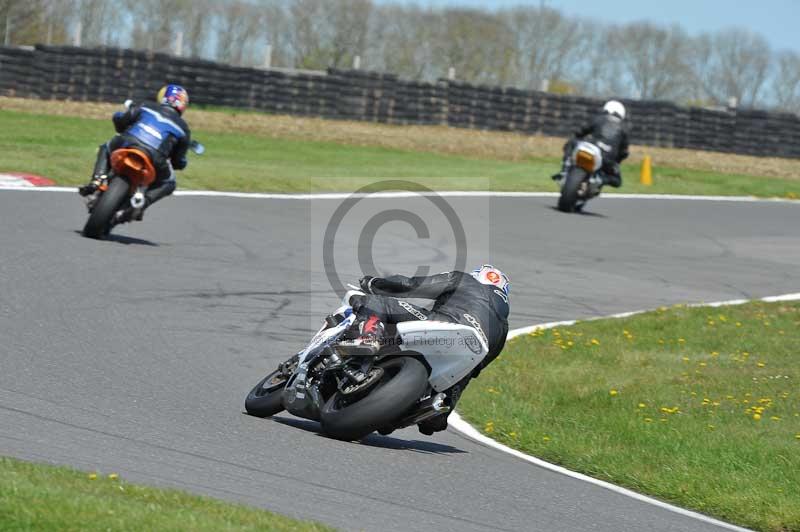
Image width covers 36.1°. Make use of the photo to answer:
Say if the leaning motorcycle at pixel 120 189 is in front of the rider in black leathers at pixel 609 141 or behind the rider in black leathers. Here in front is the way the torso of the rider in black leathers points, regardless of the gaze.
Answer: behind

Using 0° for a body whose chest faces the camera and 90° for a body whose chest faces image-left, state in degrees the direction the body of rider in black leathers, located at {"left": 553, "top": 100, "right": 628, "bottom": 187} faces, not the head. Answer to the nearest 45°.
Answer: approximately 180°

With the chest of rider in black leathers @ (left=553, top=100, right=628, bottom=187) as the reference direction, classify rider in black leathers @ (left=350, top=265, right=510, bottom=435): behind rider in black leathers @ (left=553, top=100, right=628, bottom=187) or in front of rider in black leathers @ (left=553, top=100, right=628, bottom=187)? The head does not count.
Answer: behind

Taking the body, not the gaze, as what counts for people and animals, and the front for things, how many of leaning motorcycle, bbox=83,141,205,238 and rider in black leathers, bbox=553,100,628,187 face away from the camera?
2

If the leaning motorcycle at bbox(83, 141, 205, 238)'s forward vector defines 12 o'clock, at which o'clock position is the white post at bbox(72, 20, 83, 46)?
The white post is roughly at 12 o'clock from the leaning motorcycle.

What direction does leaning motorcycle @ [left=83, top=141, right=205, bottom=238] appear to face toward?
away from the camera

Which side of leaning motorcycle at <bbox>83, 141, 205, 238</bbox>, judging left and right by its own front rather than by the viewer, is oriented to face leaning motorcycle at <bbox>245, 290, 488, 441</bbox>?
back

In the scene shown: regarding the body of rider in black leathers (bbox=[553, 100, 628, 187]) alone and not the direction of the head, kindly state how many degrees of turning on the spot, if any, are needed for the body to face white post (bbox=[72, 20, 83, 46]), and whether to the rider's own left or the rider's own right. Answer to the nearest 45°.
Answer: approximately 45° to the rider's own left

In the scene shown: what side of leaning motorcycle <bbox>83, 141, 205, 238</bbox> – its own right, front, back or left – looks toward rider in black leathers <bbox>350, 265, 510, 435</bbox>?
back

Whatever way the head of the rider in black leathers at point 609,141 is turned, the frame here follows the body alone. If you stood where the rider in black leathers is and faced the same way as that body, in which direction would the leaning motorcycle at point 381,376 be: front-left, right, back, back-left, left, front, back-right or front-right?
back
